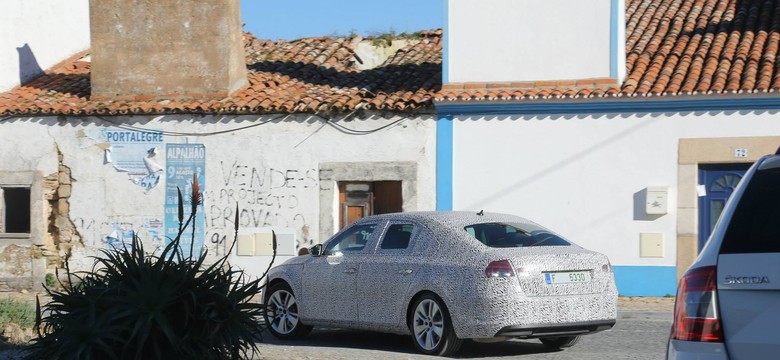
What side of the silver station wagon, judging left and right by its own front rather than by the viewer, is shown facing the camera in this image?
back

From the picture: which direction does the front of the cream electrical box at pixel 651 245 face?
toward the camera

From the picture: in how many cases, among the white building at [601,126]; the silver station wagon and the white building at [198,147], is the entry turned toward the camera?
2

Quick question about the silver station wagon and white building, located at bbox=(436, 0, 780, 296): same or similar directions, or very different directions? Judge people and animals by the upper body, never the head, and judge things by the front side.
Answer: very different directions

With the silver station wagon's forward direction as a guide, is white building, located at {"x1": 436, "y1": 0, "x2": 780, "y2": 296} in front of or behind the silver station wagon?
in front

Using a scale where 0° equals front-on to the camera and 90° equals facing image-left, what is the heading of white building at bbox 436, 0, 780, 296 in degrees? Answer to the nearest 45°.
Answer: approximately 0°

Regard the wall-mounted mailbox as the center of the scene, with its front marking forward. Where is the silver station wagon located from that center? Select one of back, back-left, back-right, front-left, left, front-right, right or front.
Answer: front

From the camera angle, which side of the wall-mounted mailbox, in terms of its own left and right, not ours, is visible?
front

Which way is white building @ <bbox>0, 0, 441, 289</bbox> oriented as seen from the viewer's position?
toward the camera

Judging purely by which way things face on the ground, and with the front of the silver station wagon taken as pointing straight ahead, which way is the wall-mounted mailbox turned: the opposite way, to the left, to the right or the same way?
the opposite way

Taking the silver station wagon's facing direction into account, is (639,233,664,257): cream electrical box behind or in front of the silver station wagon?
in front

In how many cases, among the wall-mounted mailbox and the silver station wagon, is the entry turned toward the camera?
1

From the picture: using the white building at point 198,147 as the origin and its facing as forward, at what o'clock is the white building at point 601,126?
the white building at point 601,126 is roughly at 10 o'clock from the white building at point 198,147.

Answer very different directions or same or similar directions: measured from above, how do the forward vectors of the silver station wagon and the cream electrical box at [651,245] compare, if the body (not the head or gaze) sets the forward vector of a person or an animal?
very different directions

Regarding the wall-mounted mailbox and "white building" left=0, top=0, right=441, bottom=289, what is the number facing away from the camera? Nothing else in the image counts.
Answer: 0

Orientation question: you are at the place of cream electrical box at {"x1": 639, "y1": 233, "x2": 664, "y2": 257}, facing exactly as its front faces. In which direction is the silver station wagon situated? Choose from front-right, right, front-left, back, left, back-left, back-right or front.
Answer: front

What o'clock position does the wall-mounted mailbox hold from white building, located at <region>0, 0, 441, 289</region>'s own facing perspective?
The wall-mounted mailbox is roughly at 10 o'clock from the white building.

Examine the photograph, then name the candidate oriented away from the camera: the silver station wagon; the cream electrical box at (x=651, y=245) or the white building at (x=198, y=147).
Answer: the silver station wagon

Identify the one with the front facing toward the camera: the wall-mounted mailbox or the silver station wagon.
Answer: the wall-mounted mailbox
